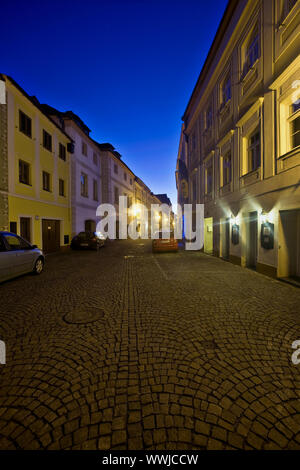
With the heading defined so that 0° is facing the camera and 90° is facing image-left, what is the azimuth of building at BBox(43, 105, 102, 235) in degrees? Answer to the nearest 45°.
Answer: approximately 315°

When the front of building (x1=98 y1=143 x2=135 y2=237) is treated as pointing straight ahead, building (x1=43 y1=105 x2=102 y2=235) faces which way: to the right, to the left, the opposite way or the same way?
the same way

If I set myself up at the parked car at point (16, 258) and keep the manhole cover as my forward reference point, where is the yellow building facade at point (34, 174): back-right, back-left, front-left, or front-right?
back-left

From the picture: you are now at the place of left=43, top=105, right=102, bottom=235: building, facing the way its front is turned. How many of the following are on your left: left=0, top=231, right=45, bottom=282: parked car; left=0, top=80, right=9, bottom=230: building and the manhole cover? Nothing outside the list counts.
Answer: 0

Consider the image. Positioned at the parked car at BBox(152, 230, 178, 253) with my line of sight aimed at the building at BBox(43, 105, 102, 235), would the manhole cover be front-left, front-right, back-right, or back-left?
back-left

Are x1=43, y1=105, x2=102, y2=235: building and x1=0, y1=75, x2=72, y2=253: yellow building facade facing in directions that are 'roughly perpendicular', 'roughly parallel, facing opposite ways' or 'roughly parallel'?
roughly parallel

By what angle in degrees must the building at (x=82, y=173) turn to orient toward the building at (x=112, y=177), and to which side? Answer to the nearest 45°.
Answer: approximately 90° to its left

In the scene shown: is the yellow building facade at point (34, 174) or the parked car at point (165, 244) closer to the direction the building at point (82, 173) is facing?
the parked car

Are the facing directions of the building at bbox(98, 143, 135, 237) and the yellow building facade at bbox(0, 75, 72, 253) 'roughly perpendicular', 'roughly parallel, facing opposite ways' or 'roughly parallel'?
roughly parallel

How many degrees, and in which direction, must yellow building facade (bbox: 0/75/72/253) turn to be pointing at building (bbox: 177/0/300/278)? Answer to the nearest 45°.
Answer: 0° — it already faces it

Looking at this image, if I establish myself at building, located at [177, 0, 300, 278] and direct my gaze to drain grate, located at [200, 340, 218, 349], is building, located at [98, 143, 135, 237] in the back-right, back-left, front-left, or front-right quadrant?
back-right

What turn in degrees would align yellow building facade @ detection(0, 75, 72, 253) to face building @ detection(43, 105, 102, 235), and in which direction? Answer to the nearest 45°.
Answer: approximately 90° to its left

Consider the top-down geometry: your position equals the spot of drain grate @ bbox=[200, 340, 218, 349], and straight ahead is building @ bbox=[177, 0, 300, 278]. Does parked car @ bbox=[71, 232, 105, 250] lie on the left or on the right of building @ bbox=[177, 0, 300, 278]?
left

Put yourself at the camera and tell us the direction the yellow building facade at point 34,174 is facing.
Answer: facing the viewer and to the right of the viewer

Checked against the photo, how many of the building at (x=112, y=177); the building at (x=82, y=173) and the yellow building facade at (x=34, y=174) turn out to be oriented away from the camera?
0
